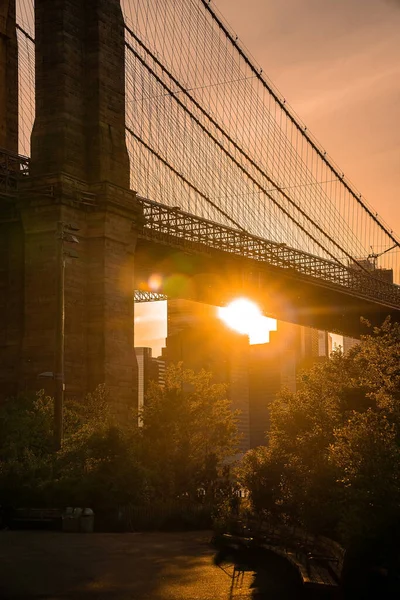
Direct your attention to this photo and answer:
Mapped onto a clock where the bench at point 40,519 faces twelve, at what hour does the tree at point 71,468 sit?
The tree is roughly at 7 o'clock from the bench.

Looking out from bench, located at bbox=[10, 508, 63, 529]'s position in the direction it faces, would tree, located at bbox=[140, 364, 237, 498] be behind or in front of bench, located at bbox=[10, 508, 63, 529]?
behind

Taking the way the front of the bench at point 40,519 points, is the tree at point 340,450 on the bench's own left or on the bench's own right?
on the bench's own left

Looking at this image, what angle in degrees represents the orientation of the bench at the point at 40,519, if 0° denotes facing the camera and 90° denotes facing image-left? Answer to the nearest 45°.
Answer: approximately 0°

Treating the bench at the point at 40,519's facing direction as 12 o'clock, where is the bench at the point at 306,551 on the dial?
the bench at the point at 306,551 is roughly at 11 o'clock from the bench at the point at 40,519.
